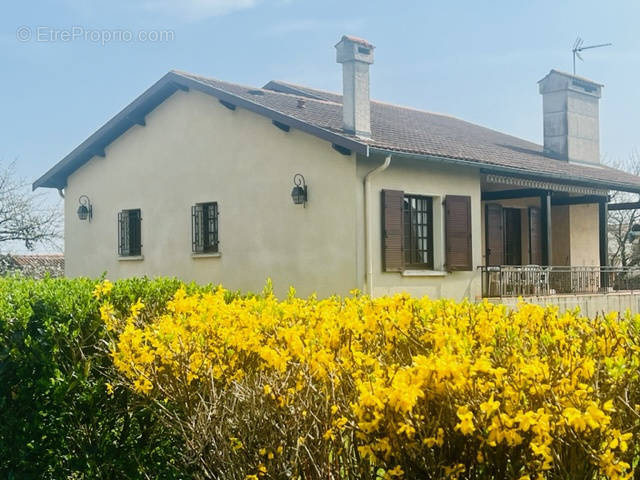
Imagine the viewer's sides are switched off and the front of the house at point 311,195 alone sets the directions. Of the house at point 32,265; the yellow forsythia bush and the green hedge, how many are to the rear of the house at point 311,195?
1

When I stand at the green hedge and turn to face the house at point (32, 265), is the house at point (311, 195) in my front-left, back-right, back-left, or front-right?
front-right

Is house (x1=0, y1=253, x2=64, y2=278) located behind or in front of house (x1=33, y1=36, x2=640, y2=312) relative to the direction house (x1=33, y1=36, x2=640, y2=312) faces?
behind

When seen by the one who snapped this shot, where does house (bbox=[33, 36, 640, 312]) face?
facing the viewer and to the right of the viewer

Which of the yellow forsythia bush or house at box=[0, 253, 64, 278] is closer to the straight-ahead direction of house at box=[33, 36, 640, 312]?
the yellow forsythia bush

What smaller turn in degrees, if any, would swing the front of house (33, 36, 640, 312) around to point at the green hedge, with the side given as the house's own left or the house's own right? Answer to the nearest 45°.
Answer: approximately 45° to the house's own right

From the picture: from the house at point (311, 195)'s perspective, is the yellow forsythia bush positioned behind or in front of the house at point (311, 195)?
in front

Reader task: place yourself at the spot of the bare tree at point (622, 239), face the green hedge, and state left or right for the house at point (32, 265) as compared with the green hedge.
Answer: right

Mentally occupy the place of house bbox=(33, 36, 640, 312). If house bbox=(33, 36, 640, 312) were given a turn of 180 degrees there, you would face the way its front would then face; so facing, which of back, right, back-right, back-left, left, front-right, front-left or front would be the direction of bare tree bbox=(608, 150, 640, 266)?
right
